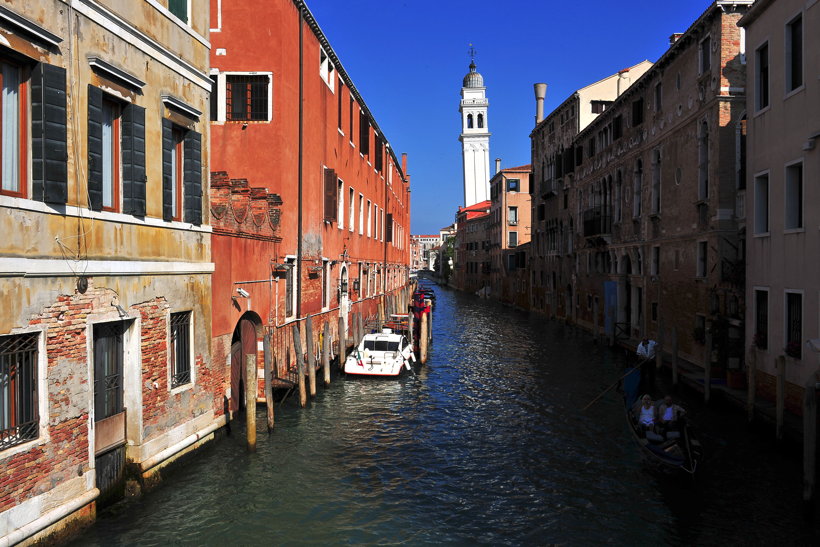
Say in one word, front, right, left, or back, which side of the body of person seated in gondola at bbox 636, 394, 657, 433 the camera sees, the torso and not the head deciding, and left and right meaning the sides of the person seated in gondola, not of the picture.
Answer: front

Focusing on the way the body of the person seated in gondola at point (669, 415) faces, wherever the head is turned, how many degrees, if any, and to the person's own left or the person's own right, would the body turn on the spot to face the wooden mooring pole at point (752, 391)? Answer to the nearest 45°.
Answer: approximately 135° to the person's own left

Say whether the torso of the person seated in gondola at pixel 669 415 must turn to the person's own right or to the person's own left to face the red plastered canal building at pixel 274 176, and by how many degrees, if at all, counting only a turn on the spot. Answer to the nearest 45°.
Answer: approximately 90° to the person's own right

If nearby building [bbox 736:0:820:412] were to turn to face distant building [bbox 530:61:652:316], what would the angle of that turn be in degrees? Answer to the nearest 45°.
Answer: approximately 90° to its right

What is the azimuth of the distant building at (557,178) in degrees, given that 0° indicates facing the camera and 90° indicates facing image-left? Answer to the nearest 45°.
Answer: approximately 45°

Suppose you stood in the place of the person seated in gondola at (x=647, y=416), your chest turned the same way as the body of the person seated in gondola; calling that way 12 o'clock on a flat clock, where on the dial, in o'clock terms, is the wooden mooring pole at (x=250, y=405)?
The wooden mooring pole is roughly at 2 o'clock from the person seated in gondola.
